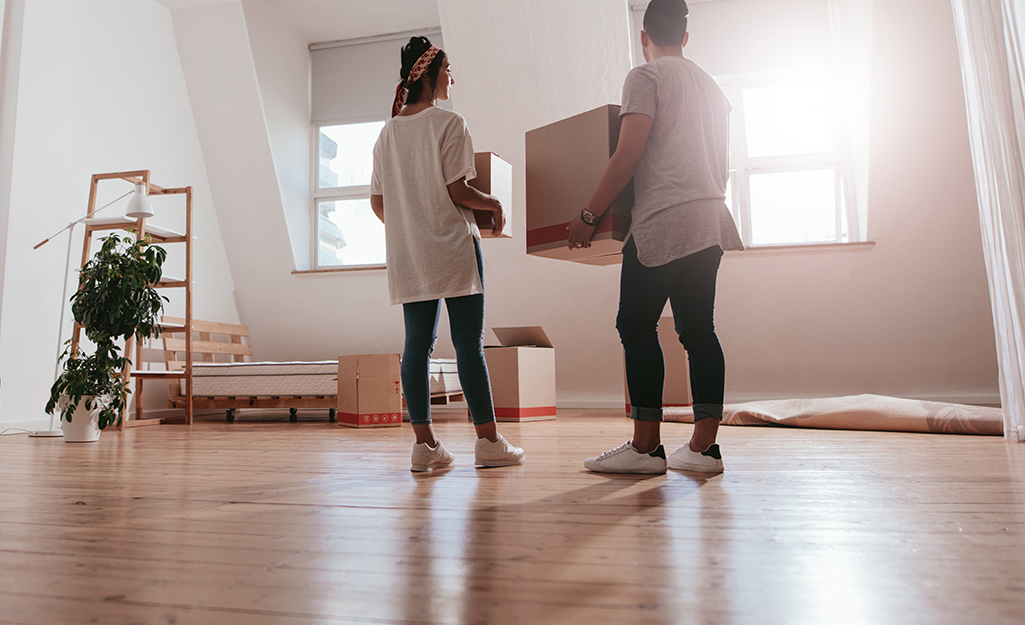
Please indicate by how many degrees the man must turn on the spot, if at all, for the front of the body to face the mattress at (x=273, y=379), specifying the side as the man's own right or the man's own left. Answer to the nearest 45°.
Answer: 0° — they already face it

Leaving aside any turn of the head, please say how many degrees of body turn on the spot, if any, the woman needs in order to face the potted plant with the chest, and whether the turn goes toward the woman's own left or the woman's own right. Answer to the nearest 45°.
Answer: approximately 90° to the woman's own left

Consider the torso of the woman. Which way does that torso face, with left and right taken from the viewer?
facing away from the viewer and to the right of the viewer

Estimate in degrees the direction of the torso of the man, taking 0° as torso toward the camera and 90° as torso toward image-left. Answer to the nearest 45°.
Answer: approximately 135°

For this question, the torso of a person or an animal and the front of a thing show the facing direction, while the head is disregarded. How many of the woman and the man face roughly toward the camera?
0

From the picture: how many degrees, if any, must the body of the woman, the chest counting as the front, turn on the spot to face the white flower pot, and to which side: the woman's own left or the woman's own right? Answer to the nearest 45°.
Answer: approximately 90° to the woman's own left

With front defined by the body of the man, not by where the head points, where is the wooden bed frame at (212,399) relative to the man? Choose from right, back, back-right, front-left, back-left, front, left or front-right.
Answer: front

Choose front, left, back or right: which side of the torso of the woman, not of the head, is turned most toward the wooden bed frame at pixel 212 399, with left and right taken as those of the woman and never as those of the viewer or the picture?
left

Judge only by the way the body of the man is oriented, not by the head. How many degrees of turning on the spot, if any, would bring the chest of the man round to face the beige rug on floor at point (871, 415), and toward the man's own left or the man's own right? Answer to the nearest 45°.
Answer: approximately 90° to the man's own right

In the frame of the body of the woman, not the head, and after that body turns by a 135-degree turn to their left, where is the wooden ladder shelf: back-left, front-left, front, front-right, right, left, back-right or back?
front-right

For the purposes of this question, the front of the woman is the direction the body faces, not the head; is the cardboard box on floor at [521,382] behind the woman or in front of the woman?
in front

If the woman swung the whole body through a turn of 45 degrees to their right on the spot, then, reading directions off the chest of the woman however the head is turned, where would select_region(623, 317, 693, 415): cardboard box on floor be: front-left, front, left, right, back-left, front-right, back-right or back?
front-left

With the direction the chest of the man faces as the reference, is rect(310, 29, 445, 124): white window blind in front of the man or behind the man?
in front

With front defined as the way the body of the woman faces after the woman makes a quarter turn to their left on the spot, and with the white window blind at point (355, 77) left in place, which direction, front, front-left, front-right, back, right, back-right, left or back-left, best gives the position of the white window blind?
front-right

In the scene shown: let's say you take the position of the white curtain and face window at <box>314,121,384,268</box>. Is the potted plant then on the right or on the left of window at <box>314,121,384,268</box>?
left

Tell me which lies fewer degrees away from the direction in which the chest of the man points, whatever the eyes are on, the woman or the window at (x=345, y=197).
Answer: the window

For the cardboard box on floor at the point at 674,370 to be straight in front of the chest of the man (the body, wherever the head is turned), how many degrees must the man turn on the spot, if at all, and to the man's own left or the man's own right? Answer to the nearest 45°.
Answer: approximately 45° to the man's own right
